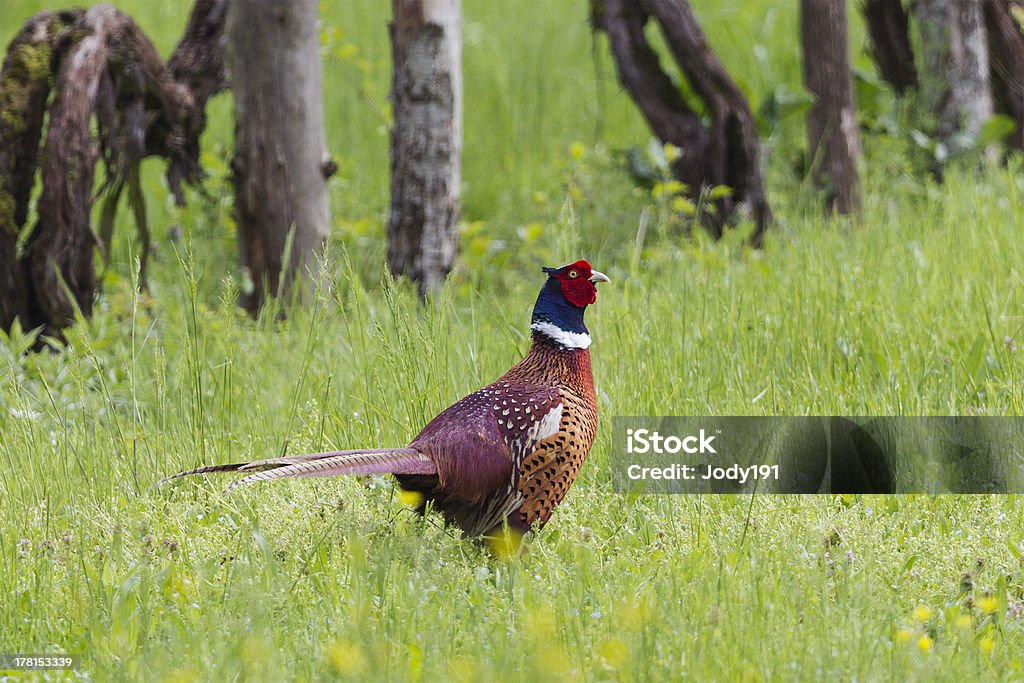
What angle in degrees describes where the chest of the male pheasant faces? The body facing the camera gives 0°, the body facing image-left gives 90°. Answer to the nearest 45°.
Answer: approximately 270°

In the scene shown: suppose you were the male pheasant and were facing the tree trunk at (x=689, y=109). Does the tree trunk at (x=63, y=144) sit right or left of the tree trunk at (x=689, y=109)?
left

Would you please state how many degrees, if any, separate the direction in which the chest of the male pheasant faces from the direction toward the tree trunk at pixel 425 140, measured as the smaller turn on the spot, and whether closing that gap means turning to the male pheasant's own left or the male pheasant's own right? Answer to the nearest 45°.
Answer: approximately 90° to the male pheasant's own left

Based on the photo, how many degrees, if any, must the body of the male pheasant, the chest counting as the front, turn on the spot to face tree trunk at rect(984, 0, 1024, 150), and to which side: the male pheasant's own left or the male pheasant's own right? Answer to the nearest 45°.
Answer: approximately 45° to the male pheasant's own left

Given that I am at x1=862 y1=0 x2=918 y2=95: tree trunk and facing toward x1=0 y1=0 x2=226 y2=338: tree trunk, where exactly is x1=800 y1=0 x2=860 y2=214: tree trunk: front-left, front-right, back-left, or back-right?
front-left

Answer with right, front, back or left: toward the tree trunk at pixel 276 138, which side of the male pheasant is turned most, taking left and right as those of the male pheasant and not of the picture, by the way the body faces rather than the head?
left

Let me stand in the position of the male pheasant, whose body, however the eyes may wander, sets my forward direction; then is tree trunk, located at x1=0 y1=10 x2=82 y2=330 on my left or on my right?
on my left

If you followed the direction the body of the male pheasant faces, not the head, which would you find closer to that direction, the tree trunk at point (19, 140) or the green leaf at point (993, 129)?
the green leaf

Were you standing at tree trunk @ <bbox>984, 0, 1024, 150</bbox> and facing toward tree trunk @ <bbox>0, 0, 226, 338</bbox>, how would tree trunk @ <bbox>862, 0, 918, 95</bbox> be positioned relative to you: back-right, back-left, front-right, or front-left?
front-right

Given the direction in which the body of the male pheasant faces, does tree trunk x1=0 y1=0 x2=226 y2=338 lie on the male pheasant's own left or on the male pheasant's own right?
on the male pheasant's own left
